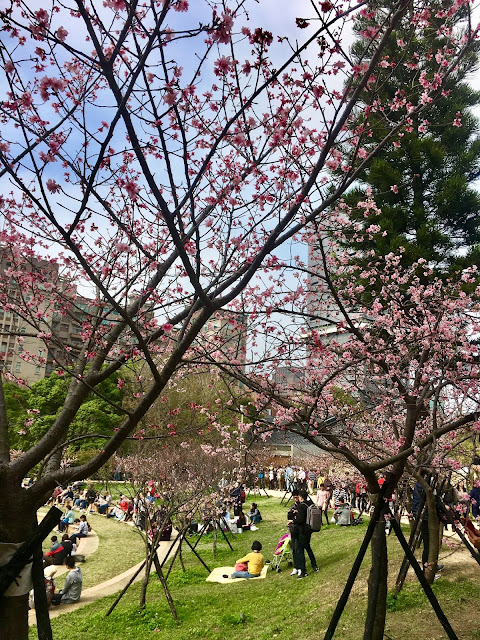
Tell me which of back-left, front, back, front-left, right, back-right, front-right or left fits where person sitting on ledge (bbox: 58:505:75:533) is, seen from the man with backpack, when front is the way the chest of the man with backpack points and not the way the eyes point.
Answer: front-right

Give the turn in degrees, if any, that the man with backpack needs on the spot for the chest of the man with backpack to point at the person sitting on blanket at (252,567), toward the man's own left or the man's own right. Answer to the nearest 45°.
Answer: approximately 45° to the man's own right

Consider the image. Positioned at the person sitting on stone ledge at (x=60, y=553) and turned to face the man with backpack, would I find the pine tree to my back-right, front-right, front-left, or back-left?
front-left

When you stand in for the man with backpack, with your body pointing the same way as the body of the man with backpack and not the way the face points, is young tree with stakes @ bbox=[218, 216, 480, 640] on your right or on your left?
on your left

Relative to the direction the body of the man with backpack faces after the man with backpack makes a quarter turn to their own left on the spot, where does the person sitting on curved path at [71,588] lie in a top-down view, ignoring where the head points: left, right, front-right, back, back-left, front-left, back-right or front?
right

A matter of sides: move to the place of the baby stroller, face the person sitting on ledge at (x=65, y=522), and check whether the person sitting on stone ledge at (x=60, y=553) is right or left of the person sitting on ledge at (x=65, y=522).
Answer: left

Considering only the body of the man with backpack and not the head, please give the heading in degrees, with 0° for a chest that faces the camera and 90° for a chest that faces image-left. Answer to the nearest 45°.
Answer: approximately 90°

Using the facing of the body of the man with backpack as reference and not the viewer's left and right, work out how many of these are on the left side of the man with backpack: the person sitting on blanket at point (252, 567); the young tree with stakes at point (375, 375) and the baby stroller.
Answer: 1

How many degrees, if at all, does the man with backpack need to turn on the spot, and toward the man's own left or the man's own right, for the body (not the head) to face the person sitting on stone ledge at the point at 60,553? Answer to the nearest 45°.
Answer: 0° — they already face them
